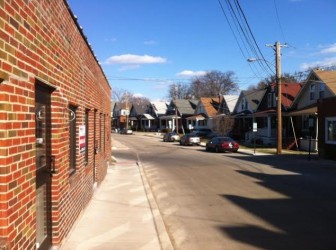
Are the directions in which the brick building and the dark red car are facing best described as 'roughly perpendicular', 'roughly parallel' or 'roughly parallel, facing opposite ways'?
roughly perpendicular

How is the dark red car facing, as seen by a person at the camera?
facing away from the viewer and to the left of the viewer

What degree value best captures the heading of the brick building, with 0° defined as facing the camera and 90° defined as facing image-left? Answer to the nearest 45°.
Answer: approximately 270°

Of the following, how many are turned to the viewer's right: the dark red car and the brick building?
1

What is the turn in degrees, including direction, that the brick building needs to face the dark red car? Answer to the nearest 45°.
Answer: approximately 45° to its left

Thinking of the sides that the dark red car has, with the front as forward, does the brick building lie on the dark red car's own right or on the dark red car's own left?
on the dark red car's own left
